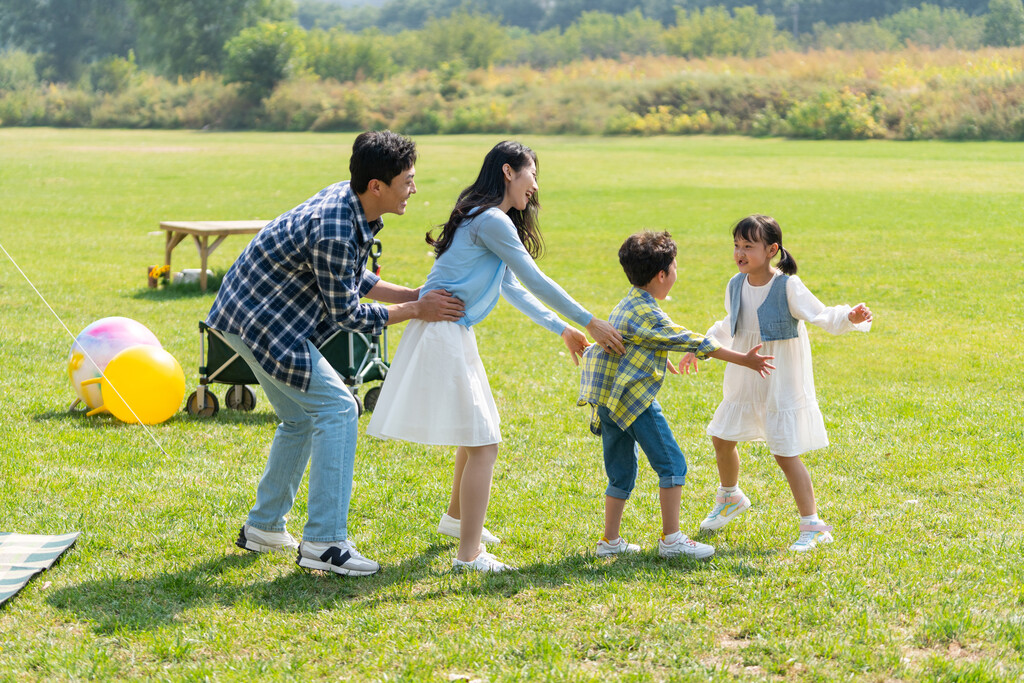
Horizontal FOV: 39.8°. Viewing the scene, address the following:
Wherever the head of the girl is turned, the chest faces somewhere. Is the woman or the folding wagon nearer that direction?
the woman

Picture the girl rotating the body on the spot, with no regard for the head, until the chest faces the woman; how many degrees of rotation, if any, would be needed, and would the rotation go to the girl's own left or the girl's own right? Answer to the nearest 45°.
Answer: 0° — they already face them

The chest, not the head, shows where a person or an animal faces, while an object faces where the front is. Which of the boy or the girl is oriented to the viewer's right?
the boy

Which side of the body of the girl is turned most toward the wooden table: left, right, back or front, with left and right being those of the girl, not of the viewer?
right

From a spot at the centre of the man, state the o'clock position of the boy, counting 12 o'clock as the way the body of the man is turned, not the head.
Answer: The boy is roughly at 12 o'clock from the man.

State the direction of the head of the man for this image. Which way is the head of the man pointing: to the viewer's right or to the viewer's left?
to the viewer's right

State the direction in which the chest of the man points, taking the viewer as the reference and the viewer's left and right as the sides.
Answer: facing to the right of the viewer

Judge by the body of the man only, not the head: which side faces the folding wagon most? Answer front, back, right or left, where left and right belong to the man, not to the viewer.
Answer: left

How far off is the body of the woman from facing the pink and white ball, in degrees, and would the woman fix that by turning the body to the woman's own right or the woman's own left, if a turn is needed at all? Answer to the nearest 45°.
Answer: approximately 135° to the woman's own left

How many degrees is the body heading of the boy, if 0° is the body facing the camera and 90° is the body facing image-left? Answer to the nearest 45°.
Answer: approximately 270°

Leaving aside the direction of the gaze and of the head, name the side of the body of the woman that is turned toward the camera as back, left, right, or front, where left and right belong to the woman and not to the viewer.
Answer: right
